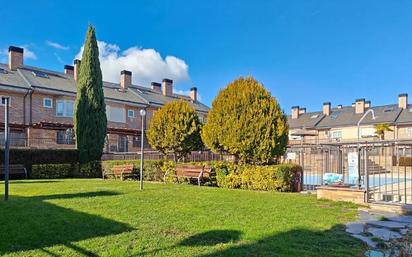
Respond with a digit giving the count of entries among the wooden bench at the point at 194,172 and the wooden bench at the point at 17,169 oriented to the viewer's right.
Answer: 0

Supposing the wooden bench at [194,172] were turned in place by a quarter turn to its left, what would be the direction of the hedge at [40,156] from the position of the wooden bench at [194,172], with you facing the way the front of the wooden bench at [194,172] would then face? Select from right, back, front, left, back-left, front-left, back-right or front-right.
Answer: back

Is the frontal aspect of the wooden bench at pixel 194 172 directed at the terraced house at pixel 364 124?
no

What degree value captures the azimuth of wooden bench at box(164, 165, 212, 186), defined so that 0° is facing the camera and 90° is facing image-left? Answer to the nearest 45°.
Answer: approximately 45°

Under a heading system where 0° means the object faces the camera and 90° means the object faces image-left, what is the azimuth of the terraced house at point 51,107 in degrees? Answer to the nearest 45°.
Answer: approximately 315°

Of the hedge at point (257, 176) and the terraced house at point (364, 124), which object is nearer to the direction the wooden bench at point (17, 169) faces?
the hedge

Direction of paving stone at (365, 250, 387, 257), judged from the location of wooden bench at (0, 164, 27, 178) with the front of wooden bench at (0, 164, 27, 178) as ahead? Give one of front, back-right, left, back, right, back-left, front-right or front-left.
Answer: front

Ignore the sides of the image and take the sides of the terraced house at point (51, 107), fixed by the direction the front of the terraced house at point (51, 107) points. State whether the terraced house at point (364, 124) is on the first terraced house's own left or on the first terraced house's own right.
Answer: on the first terraced house's own left

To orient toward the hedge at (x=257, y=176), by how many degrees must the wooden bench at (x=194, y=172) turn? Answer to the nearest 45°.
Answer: approximately 90° to its left

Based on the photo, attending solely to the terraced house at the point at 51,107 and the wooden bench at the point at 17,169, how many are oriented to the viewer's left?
0

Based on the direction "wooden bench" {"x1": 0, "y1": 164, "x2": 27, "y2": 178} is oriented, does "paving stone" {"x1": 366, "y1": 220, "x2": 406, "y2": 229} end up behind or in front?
in front

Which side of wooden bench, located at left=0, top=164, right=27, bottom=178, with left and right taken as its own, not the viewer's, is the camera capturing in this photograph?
front

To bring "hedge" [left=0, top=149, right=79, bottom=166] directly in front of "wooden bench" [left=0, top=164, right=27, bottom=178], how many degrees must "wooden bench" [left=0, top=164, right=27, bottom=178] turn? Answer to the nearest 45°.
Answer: approximately 135° to its left
